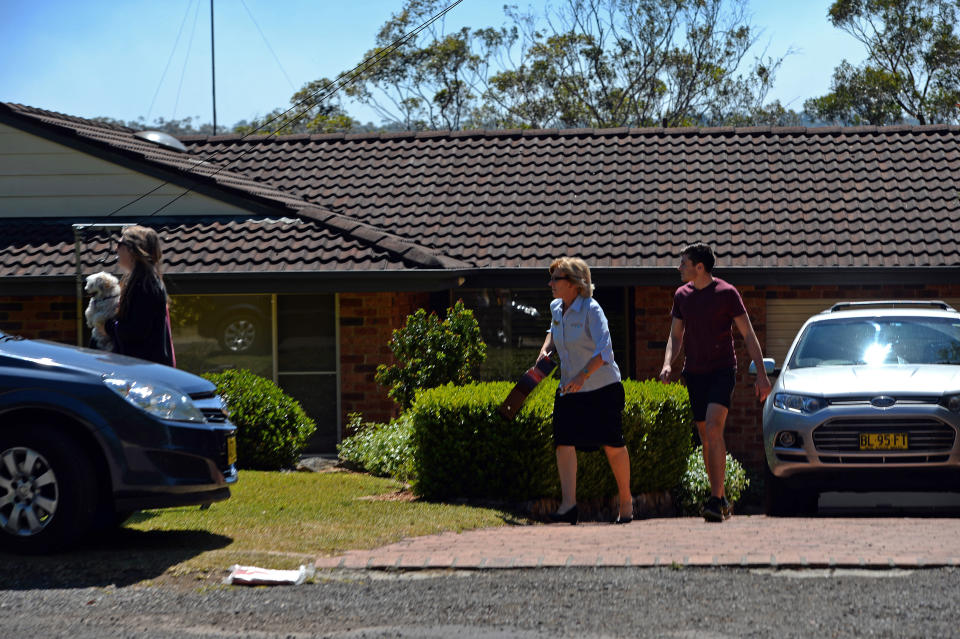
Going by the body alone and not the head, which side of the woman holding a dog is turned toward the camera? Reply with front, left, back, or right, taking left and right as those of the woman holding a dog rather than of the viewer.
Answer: left

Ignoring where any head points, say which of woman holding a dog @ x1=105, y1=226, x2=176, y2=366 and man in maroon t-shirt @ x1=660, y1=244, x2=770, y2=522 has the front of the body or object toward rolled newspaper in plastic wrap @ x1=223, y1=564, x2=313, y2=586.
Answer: the man in maroon t-shirt

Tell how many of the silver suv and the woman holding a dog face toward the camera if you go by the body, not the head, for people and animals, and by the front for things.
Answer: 1

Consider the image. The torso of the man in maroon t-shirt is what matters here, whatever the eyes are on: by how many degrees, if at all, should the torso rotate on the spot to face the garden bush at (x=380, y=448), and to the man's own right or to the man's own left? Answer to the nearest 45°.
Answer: approximately 90° to the man's own right

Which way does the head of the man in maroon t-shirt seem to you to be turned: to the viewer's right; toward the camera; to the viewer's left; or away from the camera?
to the viewer's left

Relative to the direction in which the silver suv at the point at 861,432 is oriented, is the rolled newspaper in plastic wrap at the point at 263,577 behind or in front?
in front

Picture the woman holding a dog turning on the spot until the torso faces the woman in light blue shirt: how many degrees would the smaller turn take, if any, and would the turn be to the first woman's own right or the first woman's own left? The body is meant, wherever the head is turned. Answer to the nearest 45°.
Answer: approximately 180°

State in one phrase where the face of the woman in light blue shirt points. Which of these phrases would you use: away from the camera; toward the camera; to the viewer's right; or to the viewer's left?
to the viewer's left
